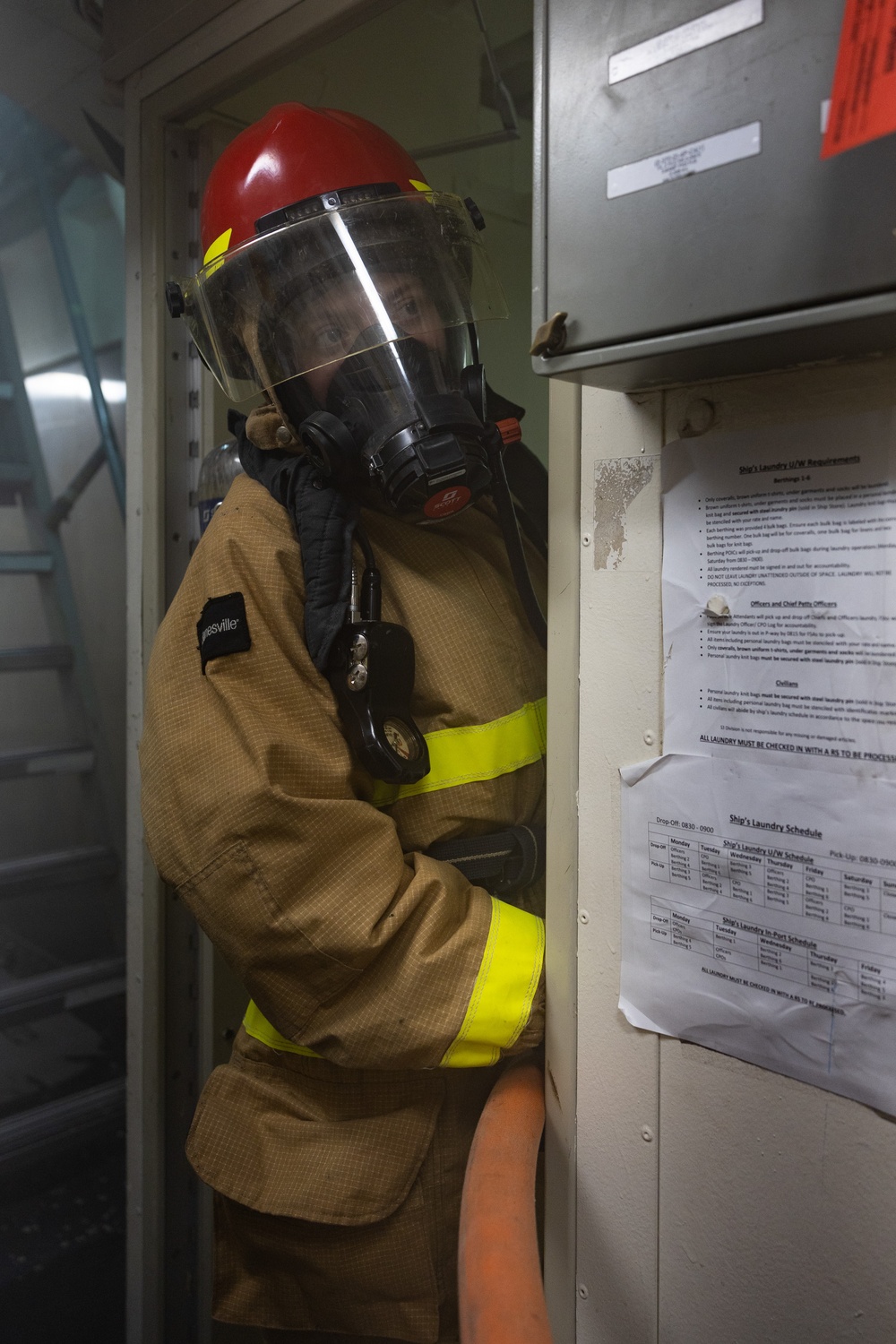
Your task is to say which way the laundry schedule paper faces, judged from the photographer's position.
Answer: facing the viewer and to the left of the viewer

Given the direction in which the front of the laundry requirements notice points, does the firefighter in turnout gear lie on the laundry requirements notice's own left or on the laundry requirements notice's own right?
on the laundry requirements notice's own right

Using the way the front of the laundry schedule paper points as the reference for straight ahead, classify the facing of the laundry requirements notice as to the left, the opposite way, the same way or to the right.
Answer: the same way

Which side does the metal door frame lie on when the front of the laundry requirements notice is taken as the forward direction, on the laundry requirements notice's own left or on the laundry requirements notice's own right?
on the laundry requirements notice's own right

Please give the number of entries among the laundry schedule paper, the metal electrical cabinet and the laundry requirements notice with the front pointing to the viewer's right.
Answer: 0

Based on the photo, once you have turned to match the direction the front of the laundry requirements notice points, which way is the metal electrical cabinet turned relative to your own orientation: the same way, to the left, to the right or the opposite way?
the same way

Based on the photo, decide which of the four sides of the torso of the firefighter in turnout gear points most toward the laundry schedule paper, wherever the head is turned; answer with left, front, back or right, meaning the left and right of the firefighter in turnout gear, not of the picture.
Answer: front

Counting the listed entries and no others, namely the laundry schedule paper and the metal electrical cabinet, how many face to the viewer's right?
0

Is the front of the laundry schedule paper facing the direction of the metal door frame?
no

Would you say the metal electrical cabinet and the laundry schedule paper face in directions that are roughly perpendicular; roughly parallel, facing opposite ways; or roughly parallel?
roughly parallel

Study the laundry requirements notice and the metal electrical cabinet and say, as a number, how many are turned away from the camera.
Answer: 0

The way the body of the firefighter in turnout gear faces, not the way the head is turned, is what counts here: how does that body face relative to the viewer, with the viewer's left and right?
facing the viewer and to the right of the viewer

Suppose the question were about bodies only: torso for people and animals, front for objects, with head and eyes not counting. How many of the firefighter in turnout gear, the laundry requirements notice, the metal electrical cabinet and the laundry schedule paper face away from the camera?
0

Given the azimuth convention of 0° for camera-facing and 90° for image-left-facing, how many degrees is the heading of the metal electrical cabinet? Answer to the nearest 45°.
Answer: approximately 45°
